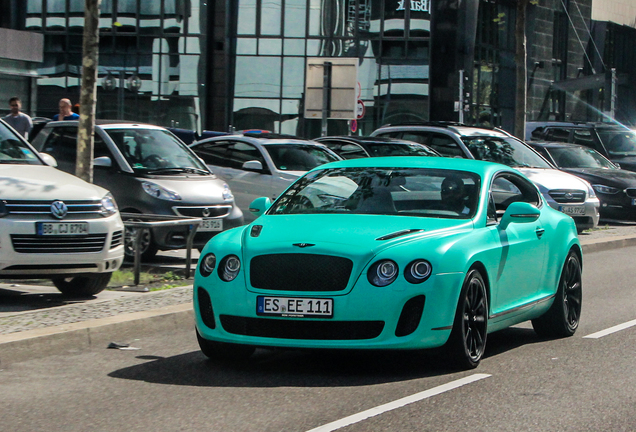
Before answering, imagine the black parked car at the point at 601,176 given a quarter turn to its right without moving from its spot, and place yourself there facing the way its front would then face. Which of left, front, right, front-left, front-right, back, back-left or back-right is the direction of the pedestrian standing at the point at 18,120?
front

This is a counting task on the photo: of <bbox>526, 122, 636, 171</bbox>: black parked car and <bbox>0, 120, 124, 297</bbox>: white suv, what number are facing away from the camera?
0

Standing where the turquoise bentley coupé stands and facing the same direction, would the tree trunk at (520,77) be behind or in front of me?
behind

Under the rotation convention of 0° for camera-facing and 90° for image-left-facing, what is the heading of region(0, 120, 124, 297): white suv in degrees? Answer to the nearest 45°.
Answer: approximately 315°

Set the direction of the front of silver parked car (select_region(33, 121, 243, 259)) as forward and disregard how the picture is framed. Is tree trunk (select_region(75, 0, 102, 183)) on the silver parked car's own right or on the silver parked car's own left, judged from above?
on the silver parked car's own right

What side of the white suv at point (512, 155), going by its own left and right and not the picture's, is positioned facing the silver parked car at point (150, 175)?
right

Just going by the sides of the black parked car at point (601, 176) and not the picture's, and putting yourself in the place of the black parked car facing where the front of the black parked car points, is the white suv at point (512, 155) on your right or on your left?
on your right

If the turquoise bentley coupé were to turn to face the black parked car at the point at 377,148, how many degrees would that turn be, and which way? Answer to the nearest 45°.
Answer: approximately 135° to its right
